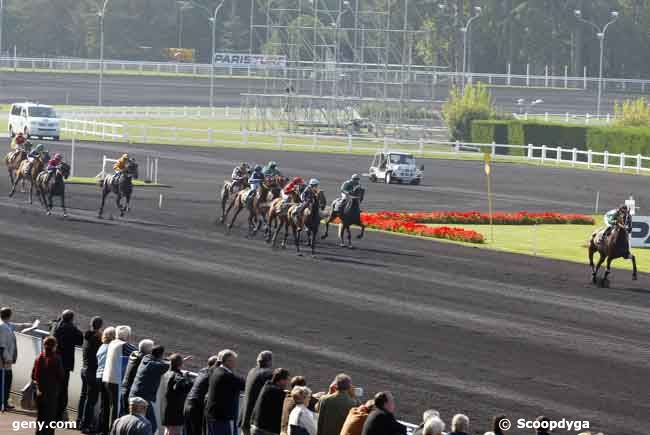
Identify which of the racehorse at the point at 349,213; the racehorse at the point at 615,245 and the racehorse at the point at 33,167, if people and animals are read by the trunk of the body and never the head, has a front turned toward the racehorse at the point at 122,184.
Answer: the racehorse at the point at 33,167

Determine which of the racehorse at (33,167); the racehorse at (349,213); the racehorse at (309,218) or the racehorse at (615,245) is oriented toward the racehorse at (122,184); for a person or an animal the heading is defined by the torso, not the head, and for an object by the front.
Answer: the racehorse at (33,167)

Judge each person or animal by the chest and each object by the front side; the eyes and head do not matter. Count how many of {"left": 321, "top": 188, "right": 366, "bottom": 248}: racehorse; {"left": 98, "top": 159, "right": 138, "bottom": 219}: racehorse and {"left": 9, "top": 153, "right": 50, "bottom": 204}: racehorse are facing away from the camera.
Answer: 0

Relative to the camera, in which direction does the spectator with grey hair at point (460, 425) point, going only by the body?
away from the camera

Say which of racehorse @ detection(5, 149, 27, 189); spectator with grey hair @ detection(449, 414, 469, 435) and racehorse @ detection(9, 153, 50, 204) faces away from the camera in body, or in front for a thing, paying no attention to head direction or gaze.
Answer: the spectator with grey hair

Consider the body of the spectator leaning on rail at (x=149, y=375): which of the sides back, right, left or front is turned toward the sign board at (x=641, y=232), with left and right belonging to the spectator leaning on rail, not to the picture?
front

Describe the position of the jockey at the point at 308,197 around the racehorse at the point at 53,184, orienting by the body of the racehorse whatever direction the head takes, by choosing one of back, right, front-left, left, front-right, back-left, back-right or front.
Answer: front

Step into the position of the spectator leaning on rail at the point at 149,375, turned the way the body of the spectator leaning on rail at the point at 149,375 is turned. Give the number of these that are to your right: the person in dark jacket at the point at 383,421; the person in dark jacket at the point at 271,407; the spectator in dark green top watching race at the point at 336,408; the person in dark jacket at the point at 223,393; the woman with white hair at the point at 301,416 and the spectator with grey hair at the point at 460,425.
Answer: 6

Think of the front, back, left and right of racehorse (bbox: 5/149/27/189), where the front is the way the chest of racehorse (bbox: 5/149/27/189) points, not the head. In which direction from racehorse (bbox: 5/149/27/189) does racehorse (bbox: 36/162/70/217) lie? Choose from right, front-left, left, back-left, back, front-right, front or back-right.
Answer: front-right

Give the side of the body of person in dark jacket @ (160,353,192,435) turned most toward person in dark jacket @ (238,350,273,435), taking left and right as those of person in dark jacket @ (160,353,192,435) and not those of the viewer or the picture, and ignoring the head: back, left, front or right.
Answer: right

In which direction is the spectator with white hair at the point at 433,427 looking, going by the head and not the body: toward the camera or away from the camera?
away from the camera

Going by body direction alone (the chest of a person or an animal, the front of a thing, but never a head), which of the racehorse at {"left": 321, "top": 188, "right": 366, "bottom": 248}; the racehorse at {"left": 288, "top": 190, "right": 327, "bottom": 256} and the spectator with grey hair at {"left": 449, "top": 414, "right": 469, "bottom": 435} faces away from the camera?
the spectator with grey hair

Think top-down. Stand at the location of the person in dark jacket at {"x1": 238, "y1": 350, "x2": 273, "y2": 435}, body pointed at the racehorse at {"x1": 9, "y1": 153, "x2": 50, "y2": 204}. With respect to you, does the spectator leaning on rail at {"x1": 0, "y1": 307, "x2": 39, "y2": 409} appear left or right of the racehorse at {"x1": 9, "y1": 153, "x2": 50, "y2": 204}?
left

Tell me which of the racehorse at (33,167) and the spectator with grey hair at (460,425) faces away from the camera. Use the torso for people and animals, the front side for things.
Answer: the spectator with grey hair

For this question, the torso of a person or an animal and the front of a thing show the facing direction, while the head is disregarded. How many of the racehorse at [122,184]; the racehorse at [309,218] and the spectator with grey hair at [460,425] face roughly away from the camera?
1

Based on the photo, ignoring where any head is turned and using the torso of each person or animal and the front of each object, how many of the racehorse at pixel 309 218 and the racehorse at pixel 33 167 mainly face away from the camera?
0

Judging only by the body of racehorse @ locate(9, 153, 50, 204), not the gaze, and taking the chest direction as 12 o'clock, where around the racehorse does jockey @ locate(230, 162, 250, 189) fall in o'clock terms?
The jockey is roughly at 12 o'clock from the racehorse.

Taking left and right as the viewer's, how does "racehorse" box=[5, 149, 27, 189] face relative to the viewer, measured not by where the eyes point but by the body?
facing the viewer and to the right of the viewer

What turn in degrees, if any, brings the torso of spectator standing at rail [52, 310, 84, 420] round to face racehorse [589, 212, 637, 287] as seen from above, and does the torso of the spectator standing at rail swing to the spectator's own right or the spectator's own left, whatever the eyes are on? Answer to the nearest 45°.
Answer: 0° — they already face it

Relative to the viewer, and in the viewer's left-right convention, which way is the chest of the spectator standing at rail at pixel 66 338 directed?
facing away from the viewer and to the right of the viewer

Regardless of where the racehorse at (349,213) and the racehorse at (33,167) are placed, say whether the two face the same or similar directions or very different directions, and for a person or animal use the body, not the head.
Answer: same or similar directions

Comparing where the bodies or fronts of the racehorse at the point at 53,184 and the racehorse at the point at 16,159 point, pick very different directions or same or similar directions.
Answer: same or similar directions
